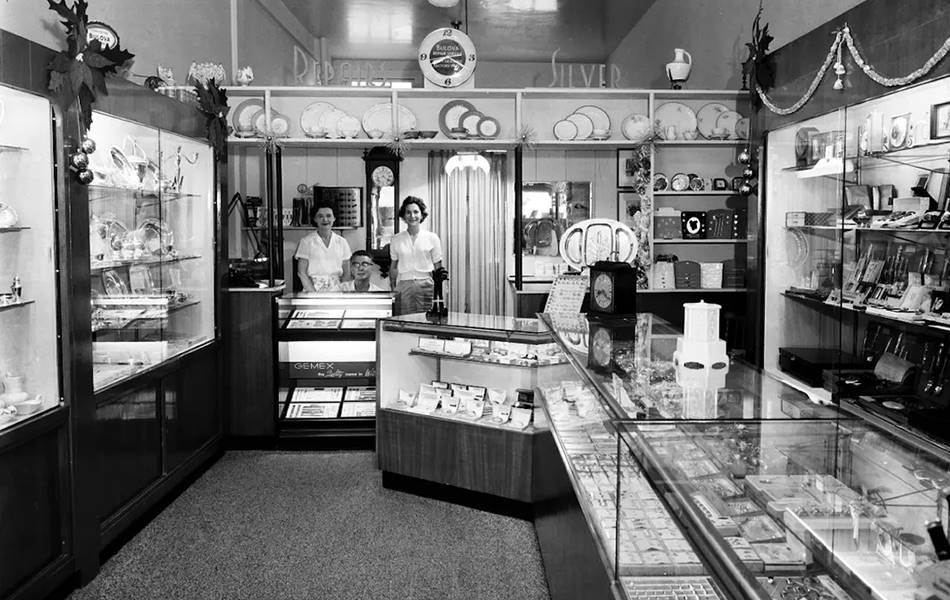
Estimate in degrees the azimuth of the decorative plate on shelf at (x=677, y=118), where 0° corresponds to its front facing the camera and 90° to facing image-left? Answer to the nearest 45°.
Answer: approximately 0°

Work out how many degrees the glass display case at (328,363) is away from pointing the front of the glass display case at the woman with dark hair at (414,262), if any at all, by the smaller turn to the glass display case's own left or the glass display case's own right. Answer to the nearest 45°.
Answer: approximately 135° to the glass display case's own left

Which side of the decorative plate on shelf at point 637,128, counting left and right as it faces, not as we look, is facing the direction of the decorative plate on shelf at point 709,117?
left

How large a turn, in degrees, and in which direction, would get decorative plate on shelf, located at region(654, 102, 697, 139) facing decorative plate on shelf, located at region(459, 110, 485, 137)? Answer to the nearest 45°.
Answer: approximately 90° to its right

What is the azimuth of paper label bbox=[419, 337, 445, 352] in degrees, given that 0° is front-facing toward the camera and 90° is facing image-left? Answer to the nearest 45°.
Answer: approximately 0°

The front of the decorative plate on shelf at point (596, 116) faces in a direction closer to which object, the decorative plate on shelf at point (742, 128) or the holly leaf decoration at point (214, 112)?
the holly leaf decoration

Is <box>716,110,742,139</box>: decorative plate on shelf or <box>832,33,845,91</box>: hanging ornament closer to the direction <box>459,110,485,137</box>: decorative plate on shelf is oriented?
the hanging ornament
